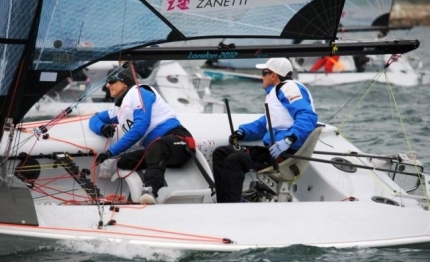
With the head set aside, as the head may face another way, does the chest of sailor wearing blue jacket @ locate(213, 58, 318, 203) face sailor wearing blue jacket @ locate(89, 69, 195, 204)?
yes

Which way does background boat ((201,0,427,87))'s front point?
to the viewer's left

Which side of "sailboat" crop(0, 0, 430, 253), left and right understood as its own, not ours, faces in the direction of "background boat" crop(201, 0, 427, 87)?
right

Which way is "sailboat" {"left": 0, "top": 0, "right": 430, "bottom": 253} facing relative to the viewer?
to the viewer's left

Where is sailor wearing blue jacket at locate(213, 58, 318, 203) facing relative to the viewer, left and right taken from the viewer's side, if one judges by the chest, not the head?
facing to the left of the viewer

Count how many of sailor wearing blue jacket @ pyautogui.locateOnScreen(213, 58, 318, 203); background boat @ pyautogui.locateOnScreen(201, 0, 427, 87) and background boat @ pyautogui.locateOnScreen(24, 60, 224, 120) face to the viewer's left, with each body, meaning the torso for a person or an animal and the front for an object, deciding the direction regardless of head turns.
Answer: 3
